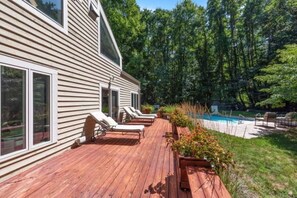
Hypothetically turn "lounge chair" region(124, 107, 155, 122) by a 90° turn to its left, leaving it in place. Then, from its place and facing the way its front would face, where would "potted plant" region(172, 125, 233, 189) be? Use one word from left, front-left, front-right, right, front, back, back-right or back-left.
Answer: back

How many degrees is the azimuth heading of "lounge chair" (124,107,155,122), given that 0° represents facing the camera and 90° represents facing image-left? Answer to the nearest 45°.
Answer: approximately 270°
